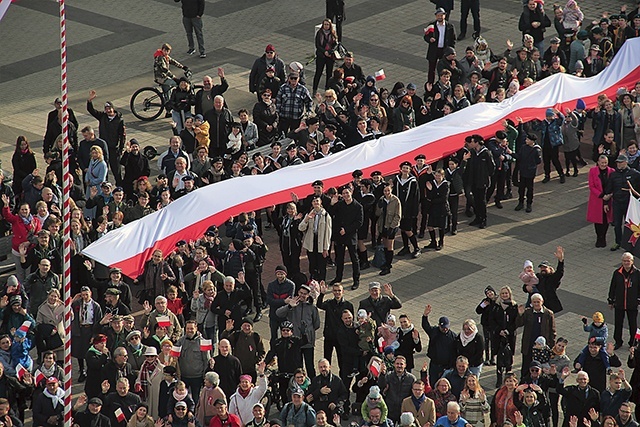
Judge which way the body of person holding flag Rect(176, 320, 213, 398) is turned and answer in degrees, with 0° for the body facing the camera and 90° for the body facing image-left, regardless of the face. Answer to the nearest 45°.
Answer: approximately 0°

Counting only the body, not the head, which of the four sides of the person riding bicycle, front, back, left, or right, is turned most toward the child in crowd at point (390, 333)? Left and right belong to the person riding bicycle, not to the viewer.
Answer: right

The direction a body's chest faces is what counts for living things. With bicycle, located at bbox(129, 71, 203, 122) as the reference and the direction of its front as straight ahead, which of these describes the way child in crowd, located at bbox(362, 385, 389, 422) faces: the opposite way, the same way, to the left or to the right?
to the right

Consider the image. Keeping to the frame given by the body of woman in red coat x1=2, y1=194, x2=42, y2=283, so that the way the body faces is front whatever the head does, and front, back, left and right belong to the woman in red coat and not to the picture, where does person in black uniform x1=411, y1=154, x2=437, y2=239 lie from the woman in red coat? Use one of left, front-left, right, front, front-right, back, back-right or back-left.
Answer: left

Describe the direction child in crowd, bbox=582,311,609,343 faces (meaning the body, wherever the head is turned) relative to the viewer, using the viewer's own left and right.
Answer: facing the viewer

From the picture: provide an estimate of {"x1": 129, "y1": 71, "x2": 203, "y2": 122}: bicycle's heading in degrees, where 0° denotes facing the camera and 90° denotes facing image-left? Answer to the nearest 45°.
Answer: approximately 270°

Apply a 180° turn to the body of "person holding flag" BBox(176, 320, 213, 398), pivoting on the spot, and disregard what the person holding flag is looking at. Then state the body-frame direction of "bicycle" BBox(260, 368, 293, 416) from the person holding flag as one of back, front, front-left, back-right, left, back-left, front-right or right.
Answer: right

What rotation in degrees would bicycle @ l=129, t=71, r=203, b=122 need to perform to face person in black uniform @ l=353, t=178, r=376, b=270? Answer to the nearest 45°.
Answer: approximately 45° to its right

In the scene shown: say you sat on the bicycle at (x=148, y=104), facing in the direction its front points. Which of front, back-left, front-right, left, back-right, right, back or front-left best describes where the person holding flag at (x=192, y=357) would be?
right

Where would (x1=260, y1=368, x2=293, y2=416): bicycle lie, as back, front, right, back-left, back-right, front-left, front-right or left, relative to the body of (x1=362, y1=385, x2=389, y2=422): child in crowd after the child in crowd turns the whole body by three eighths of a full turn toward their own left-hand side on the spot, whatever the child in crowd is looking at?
left

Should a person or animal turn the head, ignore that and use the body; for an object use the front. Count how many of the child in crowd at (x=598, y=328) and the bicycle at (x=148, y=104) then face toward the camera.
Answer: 1

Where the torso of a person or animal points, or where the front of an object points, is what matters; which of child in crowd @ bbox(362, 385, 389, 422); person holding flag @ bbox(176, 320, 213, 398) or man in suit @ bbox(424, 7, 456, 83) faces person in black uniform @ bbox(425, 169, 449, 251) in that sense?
the man in suit

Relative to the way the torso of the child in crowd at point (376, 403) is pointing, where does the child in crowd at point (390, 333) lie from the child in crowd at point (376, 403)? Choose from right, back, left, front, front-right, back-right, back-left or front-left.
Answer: back

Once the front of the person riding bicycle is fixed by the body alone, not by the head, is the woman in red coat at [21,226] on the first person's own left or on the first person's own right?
on the first person's own right

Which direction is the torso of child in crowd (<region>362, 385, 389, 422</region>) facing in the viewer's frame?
toward the camera

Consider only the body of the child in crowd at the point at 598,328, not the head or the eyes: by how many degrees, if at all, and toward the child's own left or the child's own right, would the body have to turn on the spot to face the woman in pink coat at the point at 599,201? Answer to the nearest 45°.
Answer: approximately 180°

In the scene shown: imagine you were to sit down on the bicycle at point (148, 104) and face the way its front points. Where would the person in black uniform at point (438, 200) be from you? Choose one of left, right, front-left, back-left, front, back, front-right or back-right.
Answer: front-right
